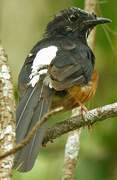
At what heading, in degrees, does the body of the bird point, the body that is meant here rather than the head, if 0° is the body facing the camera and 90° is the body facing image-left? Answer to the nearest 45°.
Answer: approximately 225°
